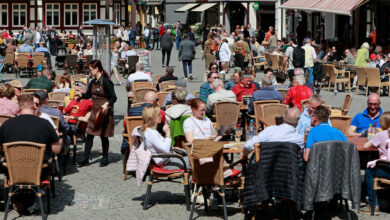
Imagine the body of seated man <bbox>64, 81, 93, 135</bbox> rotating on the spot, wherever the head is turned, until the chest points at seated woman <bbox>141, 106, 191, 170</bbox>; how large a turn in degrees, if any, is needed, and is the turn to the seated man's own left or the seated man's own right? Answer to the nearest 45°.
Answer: approximately 45° to the seated man's own left

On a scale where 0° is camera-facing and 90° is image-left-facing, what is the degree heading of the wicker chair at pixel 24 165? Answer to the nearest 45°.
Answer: approximately 180°

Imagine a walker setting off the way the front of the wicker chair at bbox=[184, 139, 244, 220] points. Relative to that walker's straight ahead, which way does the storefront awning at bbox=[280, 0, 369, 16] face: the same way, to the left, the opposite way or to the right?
the opposite way

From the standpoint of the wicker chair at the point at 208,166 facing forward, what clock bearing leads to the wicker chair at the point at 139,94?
the wicker chair at the point at 139,94 is roughly at 10 o'clock from the wicker chair at the point at 208,166.

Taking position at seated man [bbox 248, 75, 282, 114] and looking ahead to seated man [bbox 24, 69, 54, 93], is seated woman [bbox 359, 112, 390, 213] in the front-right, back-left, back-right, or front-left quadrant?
back-left

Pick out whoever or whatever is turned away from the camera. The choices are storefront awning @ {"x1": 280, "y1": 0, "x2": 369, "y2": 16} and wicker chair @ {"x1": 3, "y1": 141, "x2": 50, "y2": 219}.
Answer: the wicker chair

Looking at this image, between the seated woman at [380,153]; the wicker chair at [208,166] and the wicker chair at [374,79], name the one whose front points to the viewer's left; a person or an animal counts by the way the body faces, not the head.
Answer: the seated woman

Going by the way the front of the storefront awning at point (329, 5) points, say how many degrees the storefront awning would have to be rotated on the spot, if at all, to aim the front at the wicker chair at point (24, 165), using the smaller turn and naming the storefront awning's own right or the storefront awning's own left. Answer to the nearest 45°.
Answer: approximately 45° to the storefront awning's own left
